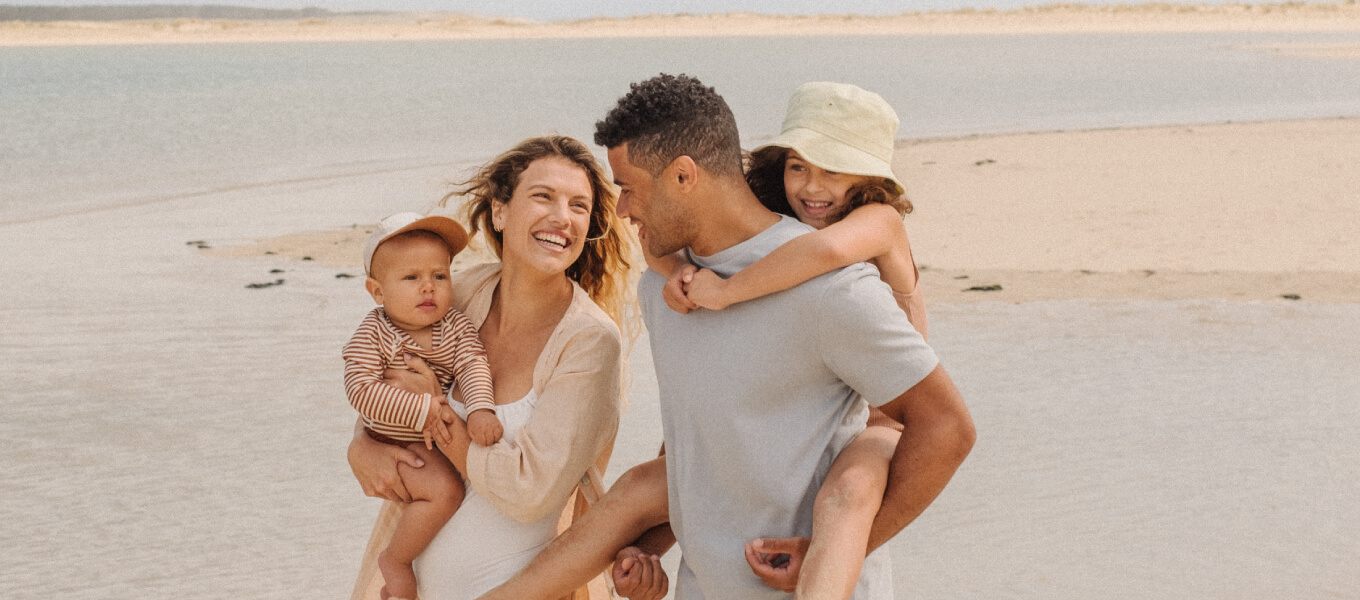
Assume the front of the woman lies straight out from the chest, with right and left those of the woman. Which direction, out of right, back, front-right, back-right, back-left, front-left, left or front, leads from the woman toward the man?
left

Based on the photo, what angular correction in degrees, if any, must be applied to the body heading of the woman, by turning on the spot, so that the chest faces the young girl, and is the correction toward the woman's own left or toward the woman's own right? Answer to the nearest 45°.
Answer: approximately 90° to the woman's own left

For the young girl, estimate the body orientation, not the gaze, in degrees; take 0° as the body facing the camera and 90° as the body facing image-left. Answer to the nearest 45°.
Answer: approximately 45°

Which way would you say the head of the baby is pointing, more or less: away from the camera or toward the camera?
toward the camera

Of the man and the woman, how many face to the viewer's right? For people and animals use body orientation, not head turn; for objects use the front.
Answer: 0

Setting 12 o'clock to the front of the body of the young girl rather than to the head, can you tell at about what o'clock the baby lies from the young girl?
The baby is roughly at 2 o'clock from the young girl.

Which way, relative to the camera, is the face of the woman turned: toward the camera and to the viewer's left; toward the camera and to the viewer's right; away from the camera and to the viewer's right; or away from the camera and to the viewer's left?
toward the camera and to the viewer's right

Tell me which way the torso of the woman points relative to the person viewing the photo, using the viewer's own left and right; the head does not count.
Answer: facing the viewer and to the left of the viewer

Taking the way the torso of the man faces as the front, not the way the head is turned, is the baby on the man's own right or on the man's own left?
on the man's own right

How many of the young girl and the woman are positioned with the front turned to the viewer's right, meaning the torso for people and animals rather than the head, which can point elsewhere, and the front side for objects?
0

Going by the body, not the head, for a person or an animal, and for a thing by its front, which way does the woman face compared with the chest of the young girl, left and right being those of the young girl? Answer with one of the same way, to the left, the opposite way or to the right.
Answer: the same way

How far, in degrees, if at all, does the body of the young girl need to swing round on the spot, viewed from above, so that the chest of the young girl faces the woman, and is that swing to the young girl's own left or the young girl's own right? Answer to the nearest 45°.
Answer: approximately 45° to the young girl's own right

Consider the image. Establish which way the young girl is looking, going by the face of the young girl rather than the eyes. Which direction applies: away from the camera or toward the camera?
toward the camera
